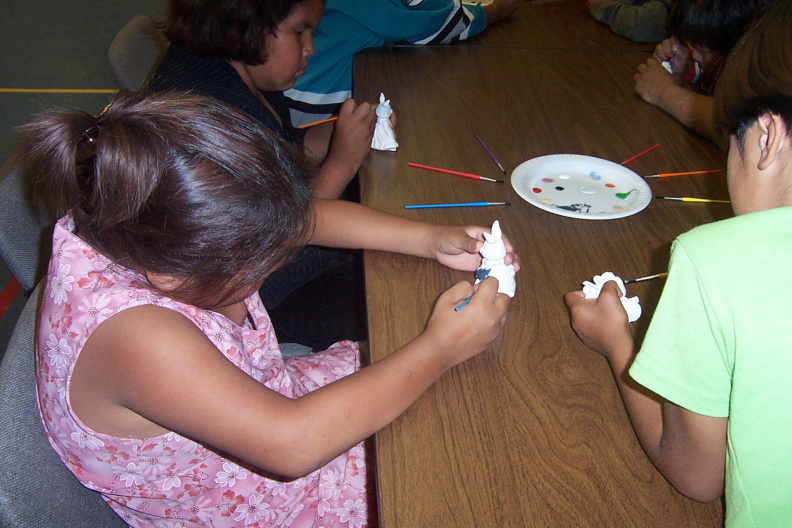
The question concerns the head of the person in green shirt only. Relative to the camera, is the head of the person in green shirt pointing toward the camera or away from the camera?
away from the camera

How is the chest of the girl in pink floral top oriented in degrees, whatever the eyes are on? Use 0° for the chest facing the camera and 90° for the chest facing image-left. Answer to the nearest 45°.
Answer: approximately 270°

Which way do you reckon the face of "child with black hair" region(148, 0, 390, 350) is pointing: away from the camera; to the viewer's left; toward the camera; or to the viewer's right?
to the viewer's right

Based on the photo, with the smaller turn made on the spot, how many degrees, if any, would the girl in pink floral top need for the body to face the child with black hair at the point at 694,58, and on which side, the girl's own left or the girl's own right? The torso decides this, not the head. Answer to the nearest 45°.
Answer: approximately 45° to the girl's own left

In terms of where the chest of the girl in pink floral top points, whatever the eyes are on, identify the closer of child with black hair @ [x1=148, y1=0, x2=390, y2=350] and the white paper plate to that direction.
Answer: the white paper plate
